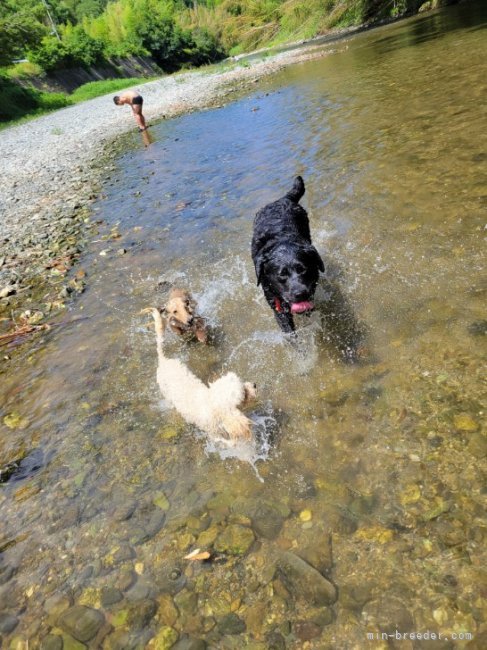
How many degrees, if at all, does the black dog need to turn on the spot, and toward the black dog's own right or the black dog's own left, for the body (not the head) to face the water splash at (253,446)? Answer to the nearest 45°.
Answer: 0° — it already faces it

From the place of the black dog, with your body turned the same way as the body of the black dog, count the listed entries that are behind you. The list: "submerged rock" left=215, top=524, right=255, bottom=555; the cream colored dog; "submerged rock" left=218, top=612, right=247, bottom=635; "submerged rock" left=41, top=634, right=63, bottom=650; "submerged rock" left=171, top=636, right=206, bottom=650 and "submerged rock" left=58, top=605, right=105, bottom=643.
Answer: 0

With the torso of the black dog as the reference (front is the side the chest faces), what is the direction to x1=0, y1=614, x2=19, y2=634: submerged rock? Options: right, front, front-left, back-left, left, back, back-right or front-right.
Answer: front-right

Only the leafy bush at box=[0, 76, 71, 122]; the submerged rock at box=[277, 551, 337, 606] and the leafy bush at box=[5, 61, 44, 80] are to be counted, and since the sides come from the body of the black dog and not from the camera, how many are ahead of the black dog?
1

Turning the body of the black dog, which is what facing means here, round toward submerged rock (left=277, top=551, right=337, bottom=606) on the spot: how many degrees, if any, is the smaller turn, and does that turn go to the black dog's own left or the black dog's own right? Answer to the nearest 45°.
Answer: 0° — it already faces it

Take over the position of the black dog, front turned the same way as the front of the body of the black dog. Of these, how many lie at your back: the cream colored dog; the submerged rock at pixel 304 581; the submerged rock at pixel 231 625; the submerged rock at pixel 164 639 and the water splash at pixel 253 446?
0

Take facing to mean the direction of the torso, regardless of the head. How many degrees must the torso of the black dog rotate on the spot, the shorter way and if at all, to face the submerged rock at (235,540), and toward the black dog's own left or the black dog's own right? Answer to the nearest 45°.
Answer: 0° — it already faces it

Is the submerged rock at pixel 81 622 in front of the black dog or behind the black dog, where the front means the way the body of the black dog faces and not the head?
in front

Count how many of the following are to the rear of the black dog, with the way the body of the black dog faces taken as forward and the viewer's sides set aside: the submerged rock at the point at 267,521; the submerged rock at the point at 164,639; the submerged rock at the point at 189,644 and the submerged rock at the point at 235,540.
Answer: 0

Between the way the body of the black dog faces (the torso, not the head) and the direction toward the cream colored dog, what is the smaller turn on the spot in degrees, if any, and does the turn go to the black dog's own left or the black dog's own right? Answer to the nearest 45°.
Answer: approximately 45° to the black dog's own right

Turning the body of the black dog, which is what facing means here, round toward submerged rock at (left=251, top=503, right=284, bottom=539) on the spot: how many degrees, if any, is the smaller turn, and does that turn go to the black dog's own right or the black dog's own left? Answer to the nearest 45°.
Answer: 0° — it already faces it

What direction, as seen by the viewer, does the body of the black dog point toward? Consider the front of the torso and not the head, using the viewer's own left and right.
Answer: facing the viewer

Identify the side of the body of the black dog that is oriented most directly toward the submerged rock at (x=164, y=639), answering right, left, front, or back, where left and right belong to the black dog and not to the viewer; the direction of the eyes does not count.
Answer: front
